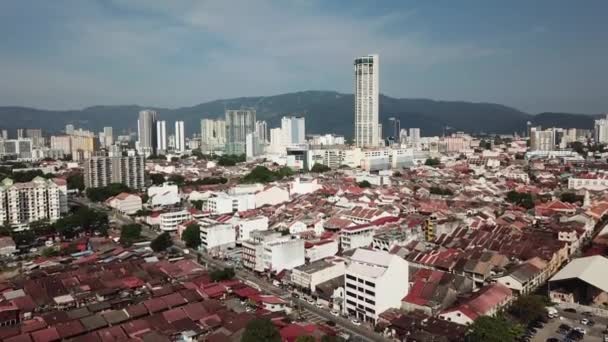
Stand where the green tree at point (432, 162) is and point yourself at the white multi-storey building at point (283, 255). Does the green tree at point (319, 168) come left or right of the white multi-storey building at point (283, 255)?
right

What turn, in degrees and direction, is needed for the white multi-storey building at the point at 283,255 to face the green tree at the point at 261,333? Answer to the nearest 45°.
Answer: approximately 45° to its left

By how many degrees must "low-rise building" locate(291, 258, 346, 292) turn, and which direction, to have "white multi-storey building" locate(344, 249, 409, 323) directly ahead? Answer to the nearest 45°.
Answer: approximately 90° to its left

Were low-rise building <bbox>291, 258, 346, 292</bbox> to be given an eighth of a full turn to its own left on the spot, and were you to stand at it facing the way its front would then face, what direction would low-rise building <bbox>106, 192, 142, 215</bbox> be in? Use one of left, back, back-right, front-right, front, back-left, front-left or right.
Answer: back-right

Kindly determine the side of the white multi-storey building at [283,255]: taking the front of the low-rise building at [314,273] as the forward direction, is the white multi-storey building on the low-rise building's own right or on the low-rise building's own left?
on the low-rise building's own right

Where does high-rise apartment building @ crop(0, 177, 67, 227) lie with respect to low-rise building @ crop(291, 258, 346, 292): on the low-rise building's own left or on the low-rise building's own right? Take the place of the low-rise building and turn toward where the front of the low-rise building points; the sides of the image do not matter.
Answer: on the low-rise building's own right

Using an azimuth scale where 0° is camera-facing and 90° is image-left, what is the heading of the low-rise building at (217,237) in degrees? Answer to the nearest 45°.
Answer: approximately 45°

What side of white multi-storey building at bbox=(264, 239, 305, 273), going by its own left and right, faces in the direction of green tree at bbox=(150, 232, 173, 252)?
right

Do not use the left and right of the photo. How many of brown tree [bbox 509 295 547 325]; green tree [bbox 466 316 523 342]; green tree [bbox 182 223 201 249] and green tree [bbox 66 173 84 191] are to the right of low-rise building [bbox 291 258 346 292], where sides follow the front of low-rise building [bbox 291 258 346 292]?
2

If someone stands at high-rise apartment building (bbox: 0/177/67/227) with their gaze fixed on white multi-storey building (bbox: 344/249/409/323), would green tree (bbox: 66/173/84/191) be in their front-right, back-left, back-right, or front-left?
back-left

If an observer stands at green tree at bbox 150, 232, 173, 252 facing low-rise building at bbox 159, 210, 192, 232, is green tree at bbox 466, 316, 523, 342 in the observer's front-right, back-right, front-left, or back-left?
back-right
